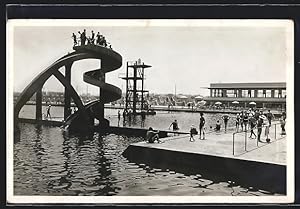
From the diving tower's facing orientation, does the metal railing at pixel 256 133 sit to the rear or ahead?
ahead
